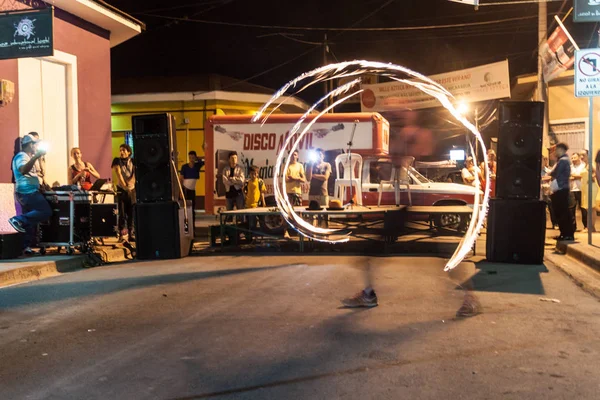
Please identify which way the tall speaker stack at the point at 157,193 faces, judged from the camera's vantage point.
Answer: facing the viewer

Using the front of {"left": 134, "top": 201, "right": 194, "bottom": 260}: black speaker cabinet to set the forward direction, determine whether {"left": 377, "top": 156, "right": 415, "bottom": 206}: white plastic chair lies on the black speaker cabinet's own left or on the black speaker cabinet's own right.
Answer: on the black speaker cabinet's own left

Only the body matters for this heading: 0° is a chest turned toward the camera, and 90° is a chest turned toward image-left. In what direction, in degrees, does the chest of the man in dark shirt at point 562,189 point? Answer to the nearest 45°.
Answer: approximately 90°

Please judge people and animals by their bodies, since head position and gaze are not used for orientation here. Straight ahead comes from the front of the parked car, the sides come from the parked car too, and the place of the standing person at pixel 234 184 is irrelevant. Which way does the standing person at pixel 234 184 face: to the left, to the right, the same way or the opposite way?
to the right

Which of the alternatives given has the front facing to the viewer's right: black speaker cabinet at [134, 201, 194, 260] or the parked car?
the parked car

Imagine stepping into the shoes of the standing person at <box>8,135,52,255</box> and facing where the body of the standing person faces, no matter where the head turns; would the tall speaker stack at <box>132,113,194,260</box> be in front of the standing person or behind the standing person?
in front

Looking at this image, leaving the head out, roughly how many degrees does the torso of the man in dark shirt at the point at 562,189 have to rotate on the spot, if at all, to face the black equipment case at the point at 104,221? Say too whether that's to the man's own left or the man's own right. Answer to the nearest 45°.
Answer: approximately 45° to the man's own left

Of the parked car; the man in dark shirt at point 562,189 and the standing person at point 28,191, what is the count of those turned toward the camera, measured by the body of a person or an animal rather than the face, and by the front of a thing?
0

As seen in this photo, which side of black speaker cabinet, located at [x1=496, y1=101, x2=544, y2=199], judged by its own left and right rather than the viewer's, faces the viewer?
front

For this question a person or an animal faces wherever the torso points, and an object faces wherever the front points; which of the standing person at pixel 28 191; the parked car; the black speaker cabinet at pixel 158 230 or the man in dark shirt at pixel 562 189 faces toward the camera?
the black speaker cabinet

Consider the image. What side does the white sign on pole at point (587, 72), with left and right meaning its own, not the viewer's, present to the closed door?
right

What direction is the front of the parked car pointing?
to the viewer's right

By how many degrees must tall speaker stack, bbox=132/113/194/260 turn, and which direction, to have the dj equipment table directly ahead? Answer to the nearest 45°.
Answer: approximately 90° to its right

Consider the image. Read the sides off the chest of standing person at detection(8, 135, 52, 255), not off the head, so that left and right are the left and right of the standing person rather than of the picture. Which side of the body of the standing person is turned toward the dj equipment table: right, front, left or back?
front

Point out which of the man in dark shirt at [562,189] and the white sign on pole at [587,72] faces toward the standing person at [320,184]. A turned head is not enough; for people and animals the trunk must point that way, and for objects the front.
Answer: the man in dark shirt

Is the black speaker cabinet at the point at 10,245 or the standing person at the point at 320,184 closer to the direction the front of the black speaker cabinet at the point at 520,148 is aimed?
the black speaker cabinet

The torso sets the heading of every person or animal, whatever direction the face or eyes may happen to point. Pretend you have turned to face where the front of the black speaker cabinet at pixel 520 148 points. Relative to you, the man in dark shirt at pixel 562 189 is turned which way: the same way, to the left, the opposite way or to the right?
to the right

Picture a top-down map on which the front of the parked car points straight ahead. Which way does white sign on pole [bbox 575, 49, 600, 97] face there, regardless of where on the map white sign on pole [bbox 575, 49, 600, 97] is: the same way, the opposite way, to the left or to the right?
to the right

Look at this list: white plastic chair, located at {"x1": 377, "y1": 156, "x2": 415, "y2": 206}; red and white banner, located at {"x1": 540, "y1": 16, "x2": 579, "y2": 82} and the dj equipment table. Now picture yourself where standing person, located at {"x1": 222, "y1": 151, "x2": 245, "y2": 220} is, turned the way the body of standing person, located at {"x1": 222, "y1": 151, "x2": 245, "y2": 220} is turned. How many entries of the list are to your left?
2

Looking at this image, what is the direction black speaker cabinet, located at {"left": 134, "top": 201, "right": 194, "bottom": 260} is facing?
toward the camera

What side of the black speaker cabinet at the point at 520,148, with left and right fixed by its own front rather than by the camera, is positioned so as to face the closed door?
right
